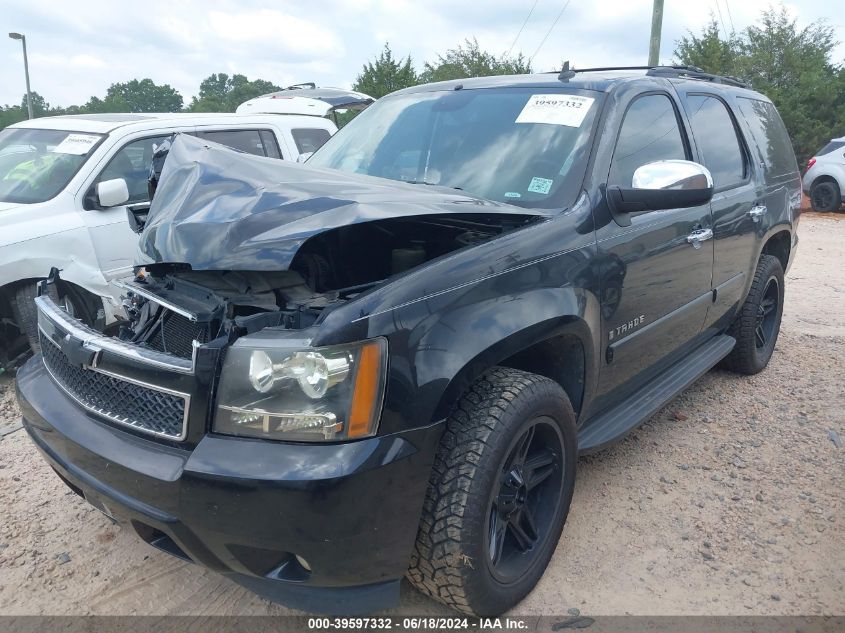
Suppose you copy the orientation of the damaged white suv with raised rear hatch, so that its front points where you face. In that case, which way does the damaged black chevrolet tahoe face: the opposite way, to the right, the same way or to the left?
the same way

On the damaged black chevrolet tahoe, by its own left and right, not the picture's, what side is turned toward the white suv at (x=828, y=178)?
back

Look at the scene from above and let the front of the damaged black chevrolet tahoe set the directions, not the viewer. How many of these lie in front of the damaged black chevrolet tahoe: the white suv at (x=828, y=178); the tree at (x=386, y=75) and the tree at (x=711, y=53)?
0

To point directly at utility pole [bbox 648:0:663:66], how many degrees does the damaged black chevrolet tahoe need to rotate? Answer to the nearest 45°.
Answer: approximately 135° to its right

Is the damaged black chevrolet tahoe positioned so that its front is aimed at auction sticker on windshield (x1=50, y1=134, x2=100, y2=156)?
no

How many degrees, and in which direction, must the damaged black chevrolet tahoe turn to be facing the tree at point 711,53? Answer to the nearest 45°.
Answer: approximately 180°

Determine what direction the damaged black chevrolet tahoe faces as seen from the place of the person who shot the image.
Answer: facing the viewer and to the left of the viewer

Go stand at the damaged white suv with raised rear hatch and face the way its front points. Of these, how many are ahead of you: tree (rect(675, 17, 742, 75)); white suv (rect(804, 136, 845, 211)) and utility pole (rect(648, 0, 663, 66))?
0

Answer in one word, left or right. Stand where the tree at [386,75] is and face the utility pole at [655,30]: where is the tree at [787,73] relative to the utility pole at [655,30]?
left

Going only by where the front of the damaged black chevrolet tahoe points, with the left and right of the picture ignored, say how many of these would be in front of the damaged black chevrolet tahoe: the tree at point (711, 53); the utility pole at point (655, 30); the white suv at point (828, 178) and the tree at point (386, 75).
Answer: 0

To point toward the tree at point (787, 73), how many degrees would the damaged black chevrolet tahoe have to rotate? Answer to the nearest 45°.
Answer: approximately 180°

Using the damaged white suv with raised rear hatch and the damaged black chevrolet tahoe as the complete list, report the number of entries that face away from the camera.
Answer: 0

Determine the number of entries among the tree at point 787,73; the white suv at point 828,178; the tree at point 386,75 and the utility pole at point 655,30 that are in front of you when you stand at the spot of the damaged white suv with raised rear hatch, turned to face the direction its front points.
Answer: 0

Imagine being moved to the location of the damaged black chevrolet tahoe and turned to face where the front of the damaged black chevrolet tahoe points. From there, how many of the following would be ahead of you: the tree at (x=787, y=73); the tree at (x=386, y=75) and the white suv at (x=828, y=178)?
0

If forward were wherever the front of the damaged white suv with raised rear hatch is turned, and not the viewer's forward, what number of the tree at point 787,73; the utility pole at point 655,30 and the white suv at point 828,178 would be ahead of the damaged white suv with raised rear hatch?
0

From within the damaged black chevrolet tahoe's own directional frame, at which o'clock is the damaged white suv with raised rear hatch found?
The damaged white suv with raised rear hatch is roughly at 3 o'clock from the damaged black chevrolet tahoe.
